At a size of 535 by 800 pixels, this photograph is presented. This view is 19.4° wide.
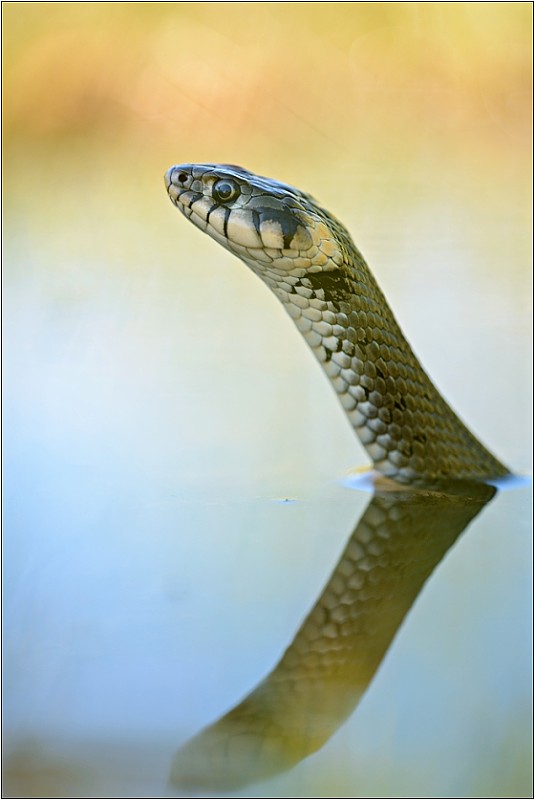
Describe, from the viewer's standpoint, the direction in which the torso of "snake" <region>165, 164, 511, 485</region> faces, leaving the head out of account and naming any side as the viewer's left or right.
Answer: facing to the left of the viewer
